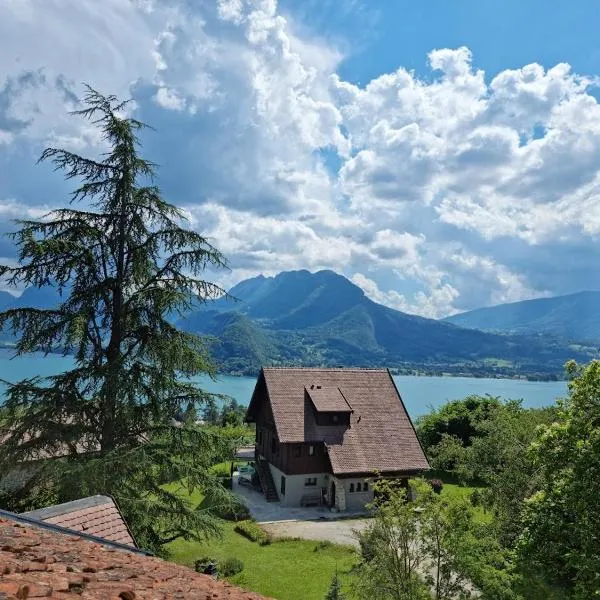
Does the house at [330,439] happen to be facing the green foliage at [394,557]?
yes

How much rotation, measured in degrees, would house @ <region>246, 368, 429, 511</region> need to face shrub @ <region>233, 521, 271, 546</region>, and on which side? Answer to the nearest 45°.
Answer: approximately 45° to its right

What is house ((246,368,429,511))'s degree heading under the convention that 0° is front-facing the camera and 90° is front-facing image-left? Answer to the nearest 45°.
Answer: approximately 0°

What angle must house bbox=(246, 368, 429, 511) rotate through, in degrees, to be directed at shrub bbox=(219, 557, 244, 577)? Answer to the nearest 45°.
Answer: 0° — it already faces it

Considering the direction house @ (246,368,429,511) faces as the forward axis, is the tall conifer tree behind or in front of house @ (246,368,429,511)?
in front

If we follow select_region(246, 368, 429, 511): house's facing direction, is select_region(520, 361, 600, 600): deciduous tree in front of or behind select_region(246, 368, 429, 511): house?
in front
